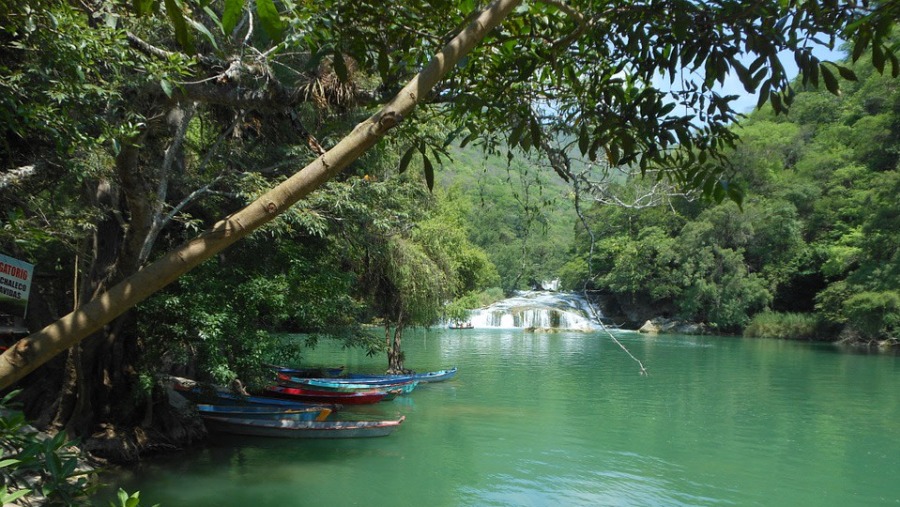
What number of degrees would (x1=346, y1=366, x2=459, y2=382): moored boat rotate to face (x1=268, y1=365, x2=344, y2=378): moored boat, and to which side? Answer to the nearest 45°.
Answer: approximately 180°

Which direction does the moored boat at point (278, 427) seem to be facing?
to the viewer's right

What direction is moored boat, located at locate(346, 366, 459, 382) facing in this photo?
to the viewer's right
